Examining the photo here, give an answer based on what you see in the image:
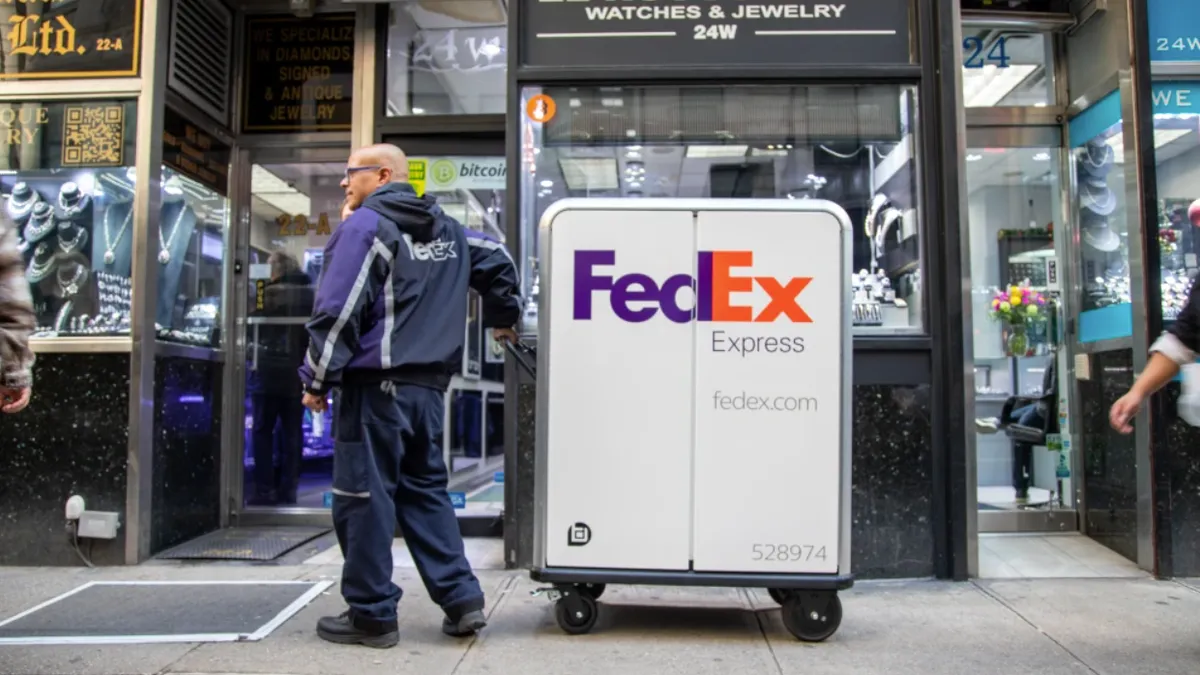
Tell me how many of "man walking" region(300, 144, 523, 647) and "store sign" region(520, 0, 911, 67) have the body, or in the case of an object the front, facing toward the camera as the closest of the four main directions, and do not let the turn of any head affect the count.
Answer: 1

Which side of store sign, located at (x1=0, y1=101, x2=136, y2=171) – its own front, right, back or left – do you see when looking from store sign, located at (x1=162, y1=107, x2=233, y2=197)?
left

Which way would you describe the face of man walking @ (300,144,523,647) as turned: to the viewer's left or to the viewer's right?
to the viewer's left

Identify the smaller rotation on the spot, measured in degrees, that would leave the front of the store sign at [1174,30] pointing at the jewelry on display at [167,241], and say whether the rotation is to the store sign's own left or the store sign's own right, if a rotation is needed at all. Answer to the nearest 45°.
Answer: approximately 45° to the store sign's own right

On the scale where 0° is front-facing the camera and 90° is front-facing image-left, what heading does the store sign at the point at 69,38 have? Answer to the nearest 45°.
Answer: approximately 0°

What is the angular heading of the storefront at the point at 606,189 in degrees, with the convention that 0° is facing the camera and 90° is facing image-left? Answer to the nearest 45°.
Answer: approximately 0°

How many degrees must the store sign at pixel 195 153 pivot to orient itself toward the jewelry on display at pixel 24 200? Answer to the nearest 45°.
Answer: approximately 135° to its right
